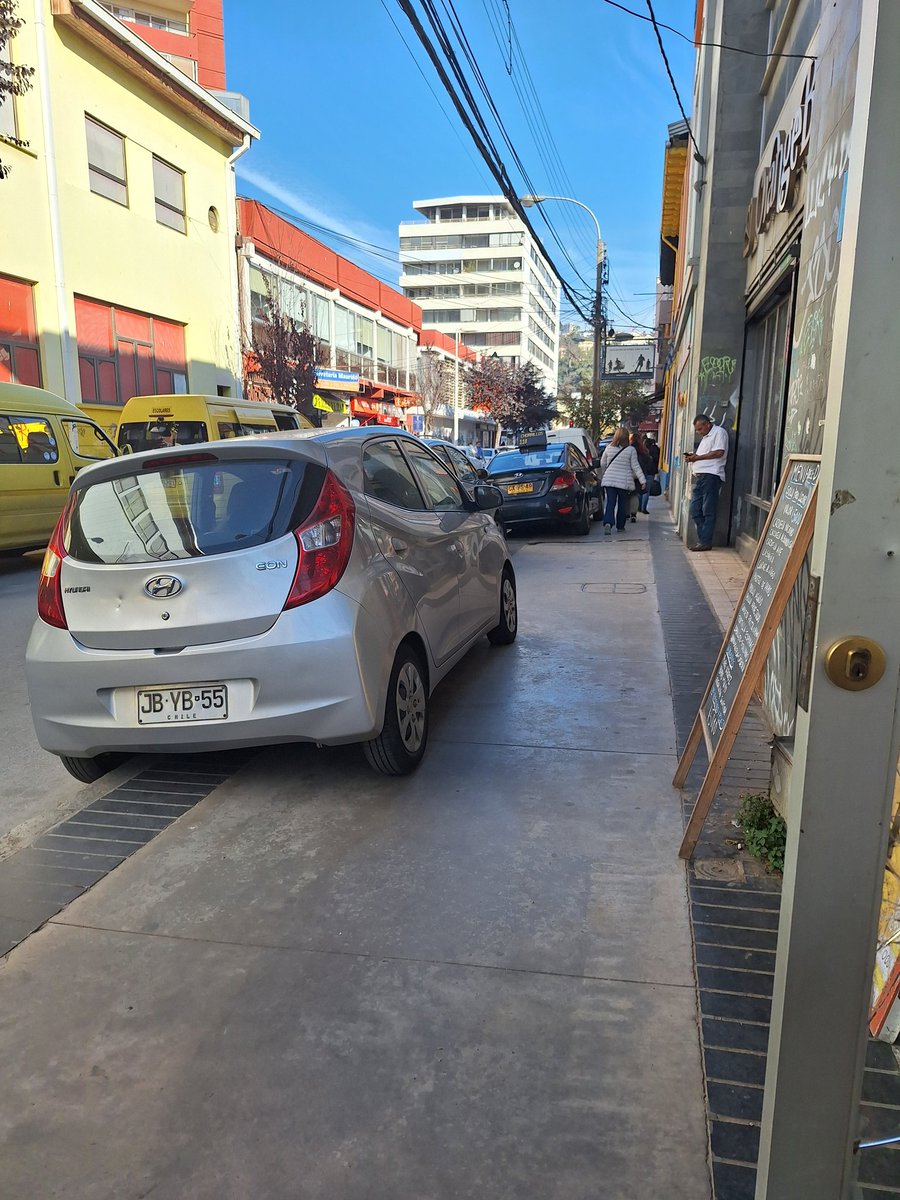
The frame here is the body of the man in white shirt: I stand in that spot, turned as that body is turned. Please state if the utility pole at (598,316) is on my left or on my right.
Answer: on my right

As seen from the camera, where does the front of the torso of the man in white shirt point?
to the viewer's left

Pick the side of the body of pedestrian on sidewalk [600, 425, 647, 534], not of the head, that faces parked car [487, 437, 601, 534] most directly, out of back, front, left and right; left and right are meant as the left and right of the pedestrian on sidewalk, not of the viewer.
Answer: left

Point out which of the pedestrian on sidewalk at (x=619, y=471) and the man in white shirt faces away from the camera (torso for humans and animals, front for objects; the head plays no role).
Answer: the pedestrian on sidewalk

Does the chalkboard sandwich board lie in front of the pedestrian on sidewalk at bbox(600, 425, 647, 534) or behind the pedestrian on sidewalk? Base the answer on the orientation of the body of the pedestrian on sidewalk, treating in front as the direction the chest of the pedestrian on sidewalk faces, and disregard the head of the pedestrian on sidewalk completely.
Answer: behind

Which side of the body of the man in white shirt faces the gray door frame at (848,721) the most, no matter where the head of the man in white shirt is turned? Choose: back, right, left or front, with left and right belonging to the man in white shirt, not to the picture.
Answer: left

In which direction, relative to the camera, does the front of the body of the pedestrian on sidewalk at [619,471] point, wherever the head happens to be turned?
away from the camera

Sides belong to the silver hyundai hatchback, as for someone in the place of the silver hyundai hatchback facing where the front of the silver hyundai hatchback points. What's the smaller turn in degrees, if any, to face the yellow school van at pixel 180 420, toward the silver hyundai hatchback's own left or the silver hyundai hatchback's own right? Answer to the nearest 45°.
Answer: approximately 45° to the silver hyundai hatchback's own left

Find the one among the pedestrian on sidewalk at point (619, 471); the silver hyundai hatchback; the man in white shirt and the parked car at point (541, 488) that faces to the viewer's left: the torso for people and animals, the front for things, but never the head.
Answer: the man in white shirt

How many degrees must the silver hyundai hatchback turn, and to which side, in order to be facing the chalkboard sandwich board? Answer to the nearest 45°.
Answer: approximately 90° to its right

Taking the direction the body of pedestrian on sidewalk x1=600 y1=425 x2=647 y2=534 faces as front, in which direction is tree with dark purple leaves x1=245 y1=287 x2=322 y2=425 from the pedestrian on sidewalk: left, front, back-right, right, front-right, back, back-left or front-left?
front-left
